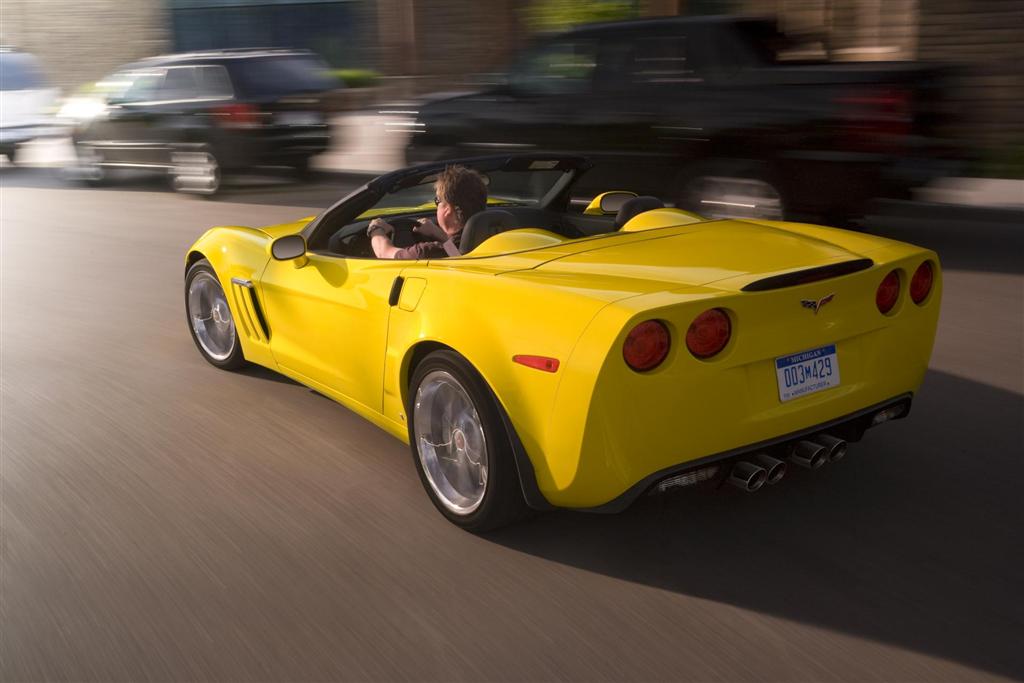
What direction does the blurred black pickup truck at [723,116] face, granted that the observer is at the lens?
facing away from the viewer and to the left of the viewer

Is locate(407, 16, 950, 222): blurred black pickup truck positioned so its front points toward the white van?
yes

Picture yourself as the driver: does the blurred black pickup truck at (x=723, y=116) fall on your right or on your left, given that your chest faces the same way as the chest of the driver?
on your right

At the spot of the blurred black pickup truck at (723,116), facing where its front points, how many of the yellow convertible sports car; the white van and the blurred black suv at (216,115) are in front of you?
2

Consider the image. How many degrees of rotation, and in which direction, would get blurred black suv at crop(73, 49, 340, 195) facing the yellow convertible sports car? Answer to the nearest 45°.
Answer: approximately 135° to its left

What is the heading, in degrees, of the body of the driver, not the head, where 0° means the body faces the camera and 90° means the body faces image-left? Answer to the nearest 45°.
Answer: approximately 135°

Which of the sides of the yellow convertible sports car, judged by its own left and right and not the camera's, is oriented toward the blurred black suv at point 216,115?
front

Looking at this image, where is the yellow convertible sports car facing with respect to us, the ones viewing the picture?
facing away from the viewer and to the left of the viewer

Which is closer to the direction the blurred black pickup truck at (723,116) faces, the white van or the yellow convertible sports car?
the white van

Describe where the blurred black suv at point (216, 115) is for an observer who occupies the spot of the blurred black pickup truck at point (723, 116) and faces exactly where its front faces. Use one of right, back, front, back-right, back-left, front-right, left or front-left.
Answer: front

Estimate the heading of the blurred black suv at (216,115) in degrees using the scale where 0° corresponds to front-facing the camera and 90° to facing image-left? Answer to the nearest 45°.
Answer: approximately 135°

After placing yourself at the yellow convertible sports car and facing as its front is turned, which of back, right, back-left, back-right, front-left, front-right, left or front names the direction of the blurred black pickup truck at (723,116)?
front-right
